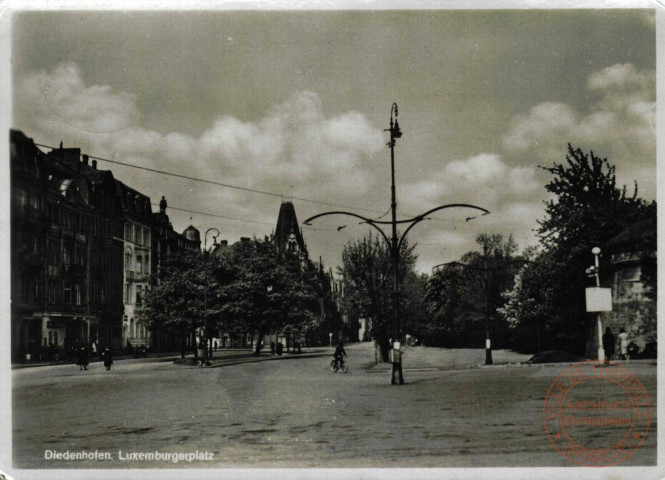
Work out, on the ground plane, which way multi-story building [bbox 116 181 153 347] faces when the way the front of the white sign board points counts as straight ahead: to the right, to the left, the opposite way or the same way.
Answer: to the left

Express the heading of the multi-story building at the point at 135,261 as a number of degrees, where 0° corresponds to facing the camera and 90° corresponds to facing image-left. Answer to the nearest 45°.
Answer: approximately 315°

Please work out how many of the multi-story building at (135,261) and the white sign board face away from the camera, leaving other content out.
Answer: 0

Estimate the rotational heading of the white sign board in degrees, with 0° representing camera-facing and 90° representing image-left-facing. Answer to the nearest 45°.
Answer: approximately 0°

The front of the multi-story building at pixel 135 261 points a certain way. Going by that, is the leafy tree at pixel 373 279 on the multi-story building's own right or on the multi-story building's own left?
on the multi-story building's own left

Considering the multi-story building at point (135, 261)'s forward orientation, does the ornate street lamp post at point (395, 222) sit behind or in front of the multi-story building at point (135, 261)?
in front
